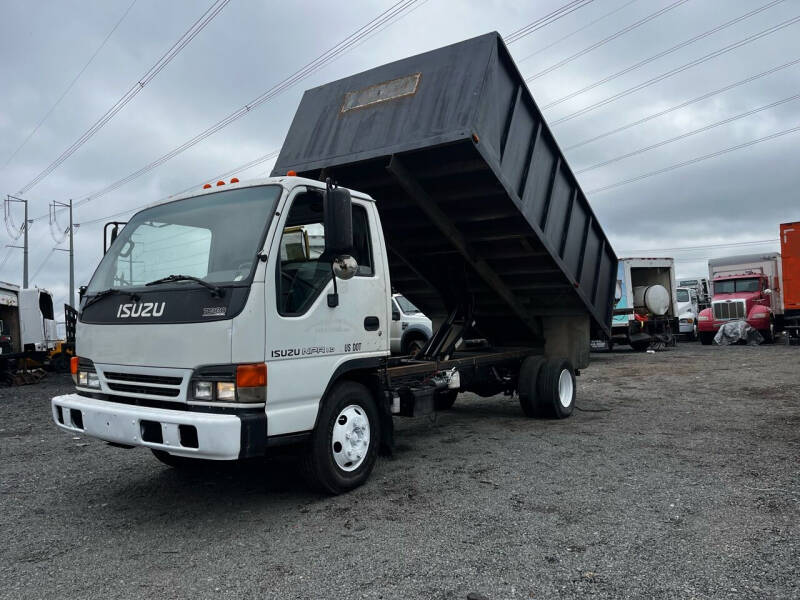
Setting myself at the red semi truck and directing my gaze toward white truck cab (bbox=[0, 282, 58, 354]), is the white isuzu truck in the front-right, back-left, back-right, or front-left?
front-left

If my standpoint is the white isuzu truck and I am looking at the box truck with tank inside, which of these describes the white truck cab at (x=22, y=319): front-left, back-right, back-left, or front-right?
front-left

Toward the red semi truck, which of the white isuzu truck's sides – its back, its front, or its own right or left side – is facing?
back

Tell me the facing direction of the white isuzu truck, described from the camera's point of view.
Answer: facing the viewer and to the left of the viewer

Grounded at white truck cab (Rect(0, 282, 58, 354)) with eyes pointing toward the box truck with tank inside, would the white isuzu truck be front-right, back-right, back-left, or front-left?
front-right

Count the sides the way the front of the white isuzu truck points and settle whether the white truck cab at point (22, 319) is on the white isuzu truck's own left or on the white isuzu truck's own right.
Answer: on the white isuzu truck's own right

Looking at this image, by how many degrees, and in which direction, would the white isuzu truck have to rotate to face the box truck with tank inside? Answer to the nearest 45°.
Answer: approximately 180°

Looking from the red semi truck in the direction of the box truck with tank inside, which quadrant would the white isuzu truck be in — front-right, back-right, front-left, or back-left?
front-left
